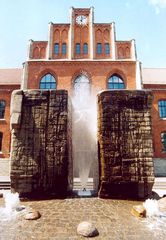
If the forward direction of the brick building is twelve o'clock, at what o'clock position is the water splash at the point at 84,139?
The water splash is roughly at 12 o'clock from the brick building.

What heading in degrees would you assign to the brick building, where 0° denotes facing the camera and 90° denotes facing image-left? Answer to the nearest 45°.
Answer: approximately 0°
